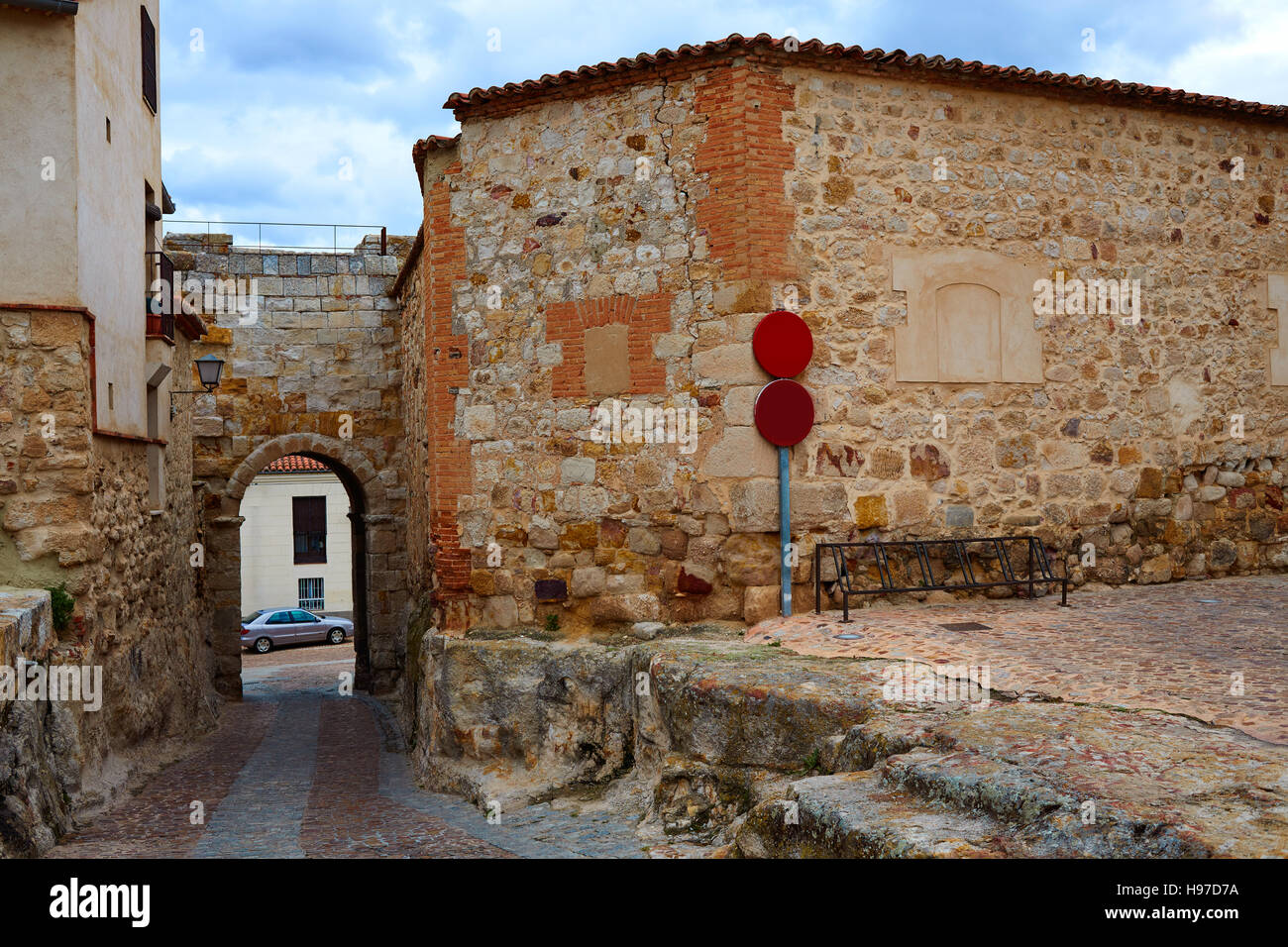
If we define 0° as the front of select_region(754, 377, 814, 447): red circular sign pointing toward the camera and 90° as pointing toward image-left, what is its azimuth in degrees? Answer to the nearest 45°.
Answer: approximately 0°

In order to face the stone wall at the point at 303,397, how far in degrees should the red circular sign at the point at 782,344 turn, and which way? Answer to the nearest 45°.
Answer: approximately 135° to its right

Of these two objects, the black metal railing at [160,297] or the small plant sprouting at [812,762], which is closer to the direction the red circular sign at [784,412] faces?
the small plant sprouting

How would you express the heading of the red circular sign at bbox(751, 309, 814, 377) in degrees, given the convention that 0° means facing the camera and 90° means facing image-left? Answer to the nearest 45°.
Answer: approximately 0°

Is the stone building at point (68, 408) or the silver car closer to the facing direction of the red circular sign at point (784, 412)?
the stone building

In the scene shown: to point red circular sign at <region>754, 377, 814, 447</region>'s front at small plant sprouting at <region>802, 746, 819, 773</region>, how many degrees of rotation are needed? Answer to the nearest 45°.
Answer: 0° — it already faces it

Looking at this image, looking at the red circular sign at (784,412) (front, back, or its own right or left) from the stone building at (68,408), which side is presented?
right

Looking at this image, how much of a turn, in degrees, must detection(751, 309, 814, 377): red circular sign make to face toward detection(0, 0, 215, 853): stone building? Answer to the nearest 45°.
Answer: approximately 90° to its right

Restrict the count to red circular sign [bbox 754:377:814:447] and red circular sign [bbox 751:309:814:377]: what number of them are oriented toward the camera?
2
